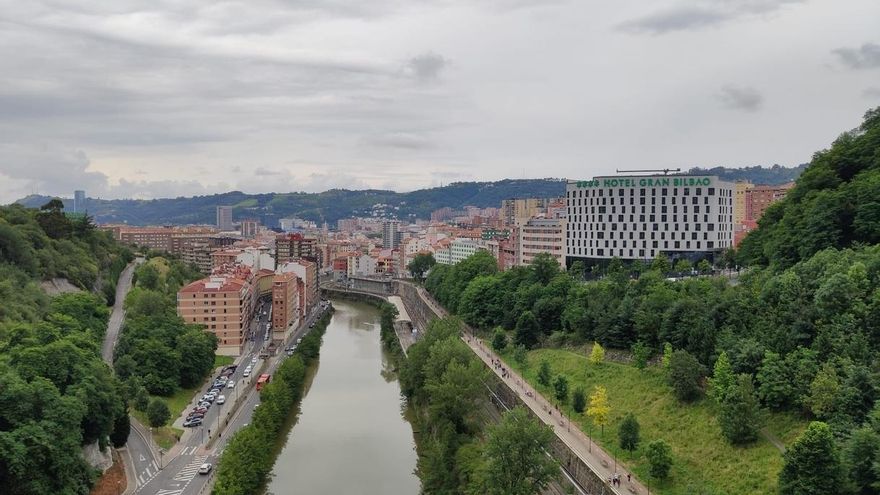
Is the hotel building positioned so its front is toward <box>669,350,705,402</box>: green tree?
yes

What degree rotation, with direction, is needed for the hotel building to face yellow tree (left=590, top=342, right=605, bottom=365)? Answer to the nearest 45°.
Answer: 0° — it already faces it

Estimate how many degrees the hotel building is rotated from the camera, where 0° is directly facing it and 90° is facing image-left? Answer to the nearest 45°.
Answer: approximately 0°

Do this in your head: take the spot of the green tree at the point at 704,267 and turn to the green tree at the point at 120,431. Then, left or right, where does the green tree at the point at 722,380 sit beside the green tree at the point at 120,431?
left

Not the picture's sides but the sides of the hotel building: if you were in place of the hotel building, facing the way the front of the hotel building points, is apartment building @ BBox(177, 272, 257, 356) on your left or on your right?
on your right
